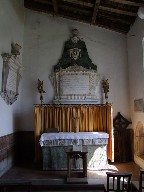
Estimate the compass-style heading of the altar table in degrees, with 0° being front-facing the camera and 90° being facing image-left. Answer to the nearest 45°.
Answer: approximately 0°
